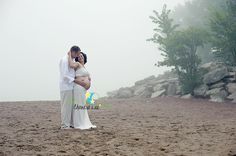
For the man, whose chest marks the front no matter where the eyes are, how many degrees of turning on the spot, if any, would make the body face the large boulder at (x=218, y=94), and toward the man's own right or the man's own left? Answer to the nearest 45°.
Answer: approximately 45° to the man's own left

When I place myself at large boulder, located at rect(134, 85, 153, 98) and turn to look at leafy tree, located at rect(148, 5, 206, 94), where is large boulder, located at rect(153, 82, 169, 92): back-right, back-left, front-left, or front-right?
front-left

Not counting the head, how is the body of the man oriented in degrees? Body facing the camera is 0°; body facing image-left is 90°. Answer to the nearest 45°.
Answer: approximately 270°

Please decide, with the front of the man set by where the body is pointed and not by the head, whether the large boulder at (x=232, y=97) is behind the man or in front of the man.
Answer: in front

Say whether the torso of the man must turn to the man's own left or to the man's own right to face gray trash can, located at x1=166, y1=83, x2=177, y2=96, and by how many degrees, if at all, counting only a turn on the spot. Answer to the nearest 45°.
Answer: approximately 45° to the man's own left

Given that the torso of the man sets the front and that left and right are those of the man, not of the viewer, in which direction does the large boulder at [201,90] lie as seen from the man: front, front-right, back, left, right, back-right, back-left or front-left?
front-left

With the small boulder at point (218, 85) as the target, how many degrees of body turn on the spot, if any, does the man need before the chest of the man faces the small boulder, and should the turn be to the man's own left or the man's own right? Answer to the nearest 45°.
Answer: approximately 45° to the man's own left

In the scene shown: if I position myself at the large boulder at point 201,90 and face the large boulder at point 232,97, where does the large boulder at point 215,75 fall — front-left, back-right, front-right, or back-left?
front-left

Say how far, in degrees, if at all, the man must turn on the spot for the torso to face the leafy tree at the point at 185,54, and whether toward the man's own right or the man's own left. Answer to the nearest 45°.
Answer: approximately 45° to the man's own left
